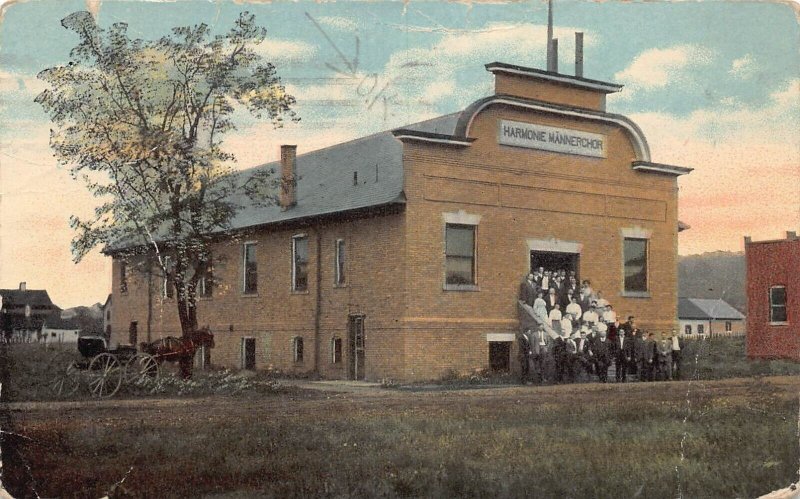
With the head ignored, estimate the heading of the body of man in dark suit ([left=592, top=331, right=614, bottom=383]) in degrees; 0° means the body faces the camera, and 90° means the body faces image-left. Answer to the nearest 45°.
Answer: approximately 0°

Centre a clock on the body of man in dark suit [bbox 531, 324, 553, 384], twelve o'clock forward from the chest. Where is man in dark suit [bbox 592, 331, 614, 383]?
man in dark suit [bbox 592, 331, 614, 383] is roughly at 8 o'clock from man in dark suit [bbox 531, 324, 553, 384].

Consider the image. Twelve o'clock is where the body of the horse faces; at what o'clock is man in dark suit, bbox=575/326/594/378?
The man in dark suit is roughly at 1 o'clock from the horse.

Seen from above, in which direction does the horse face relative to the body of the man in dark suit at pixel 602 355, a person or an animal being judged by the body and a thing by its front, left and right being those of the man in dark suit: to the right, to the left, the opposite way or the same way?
to the left

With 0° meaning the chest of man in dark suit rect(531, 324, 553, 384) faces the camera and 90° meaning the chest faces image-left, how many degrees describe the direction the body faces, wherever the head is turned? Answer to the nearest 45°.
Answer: approximately 0°

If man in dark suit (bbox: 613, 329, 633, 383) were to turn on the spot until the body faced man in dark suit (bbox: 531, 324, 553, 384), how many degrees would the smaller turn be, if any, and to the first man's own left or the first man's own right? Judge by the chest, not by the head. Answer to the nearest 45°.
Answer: approximately 45° to the first man's own right

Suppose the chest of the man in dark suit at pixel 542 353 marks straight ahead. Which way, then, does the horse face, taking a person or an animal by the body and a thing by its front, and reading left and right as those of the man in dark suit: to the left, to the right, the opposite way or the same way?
to the left

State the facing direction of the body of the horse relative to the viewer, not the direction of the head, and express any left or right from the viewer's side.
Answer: facing to the right of the viewer
